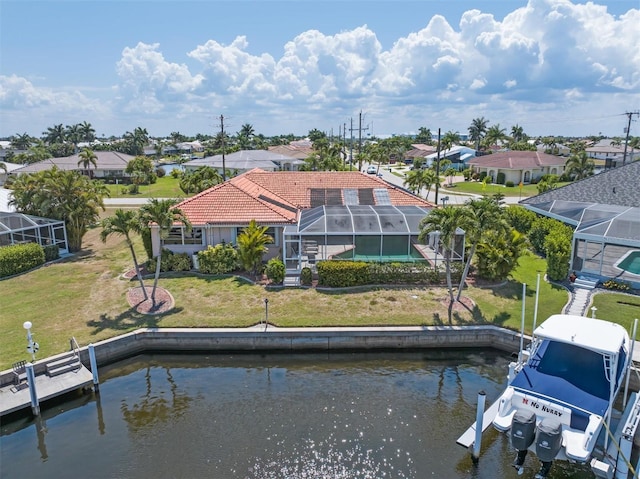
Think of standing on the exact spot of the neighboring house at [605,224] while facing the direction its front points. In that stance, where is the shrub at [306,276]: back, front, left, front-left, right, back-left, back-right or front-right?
back-left

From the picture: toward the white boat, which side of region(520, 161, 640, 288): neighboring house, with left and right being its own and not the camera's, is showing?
back

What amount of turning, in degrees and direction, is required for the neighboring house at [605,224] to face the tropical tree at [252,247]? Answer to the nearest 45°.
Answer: approximately 135° to its left

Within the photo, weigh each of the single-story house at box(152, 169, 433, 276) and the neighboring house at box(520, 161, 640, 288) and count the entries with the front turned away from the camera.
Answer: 2

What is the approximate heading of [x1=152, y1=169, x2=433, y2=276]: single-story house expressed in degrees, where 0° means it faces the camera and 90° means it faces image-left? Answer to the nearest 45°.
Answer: approximately 180°

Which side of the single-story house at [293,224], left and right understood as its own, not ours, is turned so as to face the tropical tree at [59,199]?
left

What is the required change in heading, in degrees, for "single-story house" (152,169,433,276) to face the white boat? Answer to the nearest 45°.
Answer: approximately 135° to its right

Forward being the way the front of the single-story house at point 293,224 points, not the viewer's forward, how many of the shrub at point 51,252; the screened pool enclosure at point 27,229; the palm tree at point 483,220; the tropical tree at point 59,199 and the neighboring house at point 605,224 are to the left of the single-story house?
3

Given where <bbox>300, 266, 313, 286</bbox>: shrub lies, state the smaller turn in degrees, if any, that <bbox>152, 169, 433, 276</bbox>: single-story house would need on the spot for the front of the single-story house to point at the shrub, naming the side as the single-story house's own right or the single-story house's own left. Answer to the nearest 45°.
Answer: approximately 180°

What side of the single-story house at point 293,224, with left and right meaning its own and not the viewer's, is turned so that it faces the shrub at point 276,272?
back

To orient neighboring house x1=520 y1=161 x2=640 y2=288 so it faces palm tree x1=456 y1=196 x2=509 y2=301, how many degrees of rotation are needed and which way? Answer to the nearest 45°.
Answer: approximately 135° to its left

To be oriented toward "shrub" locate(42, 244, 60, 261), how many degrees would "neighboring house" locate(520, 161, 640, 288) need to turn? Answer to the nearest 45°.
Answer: approximately 135° to its left

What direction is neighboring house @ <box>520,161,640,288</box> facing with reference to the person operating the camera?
facing away from the viewer

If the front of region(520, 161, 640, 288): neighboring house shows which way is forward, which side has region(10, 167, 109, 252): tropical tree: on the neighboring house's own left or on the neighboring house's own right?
on the neighboring house's own left
